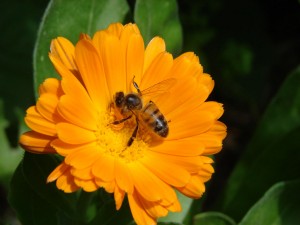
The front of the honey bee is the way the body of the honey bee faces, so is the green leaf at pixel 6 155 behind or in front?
in front

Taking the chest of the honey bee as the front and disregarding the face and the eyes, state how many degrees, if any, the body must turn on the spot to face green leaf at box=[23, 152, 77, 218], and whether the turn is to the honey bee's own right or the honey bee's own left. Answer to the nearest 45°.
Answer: approximately 45° to the honey bee's own left

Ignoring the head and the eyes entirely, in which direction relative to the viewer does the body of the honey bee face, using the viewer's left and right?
facing away from the viewer and to the left of the viewer

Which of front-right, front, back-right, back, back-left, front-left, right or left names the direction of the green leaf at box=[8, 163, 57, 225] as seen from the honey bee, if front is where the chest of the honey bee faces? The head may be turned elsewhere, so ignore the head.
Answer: front-left

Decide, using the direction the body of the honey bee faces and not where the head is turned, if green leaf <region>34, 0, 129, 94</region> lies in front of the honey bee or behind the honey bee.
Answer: in front

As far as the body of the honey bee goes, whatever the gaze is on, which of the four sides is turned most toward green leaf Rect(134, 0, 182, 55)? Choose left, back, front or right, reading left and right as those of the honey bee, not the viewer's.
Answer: right
